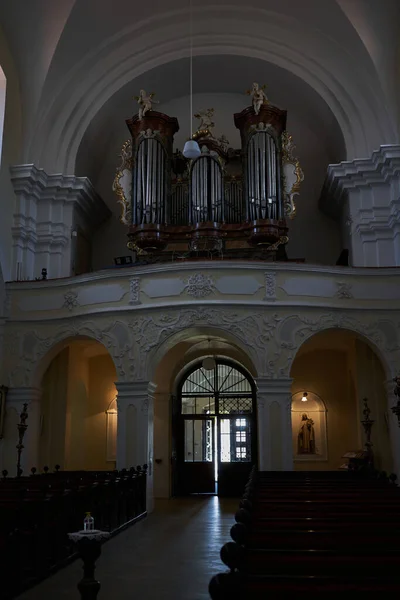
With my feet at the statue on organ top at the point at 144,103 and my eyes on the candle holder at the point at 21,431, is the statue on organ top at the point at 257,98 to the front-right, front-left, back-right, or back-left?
back-left

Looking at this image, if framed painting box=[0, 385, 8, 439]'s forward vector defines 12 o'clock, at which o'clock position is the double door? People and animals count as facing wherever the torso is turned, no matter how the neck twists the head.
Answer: The double door is roughly at 11 o'clock from the framed painting.

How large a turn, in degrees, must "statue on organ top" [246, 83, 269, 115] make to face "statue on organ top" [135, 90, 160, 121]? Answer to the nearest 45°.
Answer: approximately 90° to its right

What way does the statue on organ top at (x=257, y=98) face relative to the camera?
toward the camera

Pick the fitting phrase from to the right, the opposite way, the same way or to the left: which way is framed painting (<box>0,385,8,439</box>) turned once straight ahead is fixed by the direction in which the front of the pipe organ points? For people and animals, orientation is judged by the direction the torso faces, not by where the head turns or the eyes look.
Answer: to the left

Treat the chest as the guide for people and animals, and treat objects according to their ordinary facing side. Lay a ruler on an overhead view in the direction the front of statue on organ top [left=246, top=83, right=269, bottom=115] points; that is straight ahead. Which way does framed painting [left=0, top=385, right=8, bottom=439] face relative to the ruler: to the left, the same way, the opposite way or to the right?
to the left

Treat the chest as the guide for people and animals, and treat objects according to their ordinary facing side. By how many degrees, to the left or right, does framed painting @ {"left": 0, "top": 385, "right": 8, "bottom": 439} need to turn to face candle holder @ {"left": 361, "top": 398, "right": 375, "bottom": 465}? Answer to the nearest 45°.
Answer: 0° — it already faces it

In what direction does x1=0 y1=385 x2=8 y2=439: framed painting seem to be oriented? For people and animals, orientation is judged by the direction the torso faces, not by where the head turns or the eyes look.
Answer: to the viewer's right
